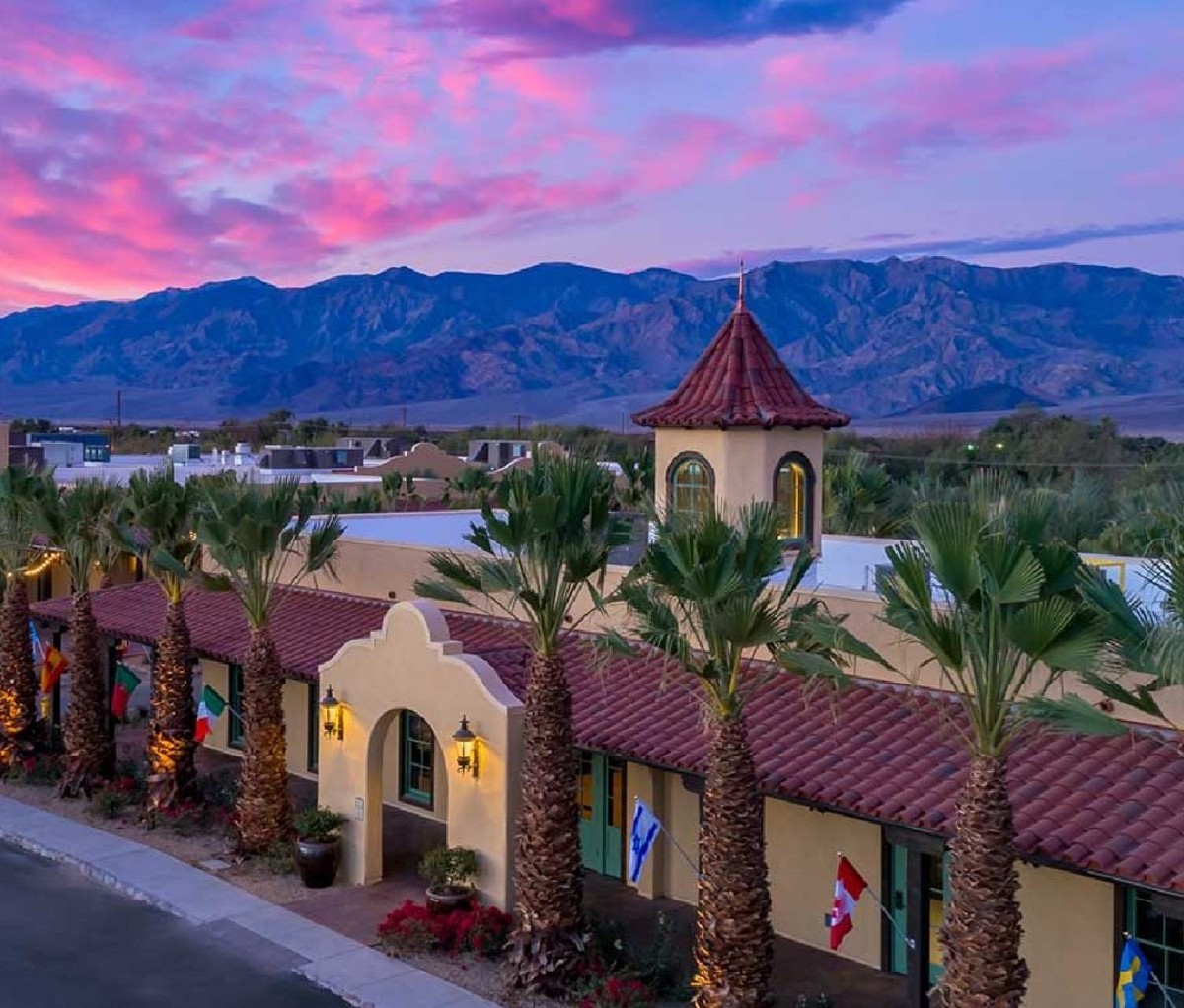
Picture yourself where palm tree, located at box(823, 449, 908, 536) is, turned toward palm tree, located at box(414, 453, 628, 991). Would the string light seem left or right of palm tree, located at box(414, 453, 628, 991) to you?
right

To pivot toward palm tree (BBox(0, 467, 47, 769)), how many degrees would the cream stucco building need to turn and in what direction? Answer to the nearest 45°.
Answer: approximately 90° to its right

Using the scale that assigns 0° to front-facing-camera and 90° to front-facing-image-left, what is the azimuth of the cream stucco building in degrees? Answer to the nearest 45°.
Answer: approximately 45°

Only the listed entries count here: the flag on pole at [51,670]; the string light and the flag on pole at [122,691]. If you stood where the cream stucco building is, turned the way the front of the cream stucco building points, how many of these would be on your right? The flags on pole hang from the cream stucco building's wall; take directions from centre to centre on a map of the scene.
3

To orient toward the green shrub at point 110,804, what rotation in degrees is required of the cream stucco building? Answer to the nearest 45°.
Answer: approximately 90° to its right

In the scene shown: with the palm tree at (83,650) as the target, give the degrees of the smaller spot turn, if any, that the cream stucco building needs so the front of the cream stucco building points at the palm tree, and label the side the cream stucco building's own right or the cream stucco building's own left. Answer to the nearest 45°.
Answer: approximately 90° to the cream stucco building's own right

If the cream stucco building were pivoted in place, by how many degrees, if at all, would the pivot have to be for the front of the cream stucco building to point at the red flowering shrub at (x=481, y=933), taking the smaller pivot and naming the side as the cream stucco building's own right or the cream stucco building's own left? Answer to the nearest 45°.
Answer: approximately 45° to the cream stucco building's own right

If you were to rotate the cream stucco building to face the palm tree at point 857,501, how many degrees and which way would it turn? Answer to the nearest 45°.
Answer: approximately 135° to its right

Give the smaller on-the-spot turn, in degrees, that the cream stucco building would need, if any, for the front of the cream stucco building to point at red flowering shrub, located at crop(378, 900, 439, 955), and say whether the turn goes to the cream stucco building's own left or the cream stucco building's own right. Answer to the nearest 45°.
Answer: approximately 45° to the cream stucco building's own right

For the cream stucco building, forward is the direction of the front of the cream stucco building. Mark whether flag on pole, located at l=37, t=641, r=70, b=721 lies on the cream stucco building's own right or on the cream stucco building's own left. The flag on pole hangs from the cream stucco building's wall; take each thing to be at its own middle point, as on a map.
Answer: on the cream stucco building's own right

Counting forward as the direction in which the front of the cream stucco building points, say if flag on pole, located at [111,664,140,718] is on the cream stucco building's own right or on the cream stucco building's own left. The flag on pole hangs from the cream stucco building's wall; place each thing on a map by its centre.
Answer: on the cream stucco building's own right
